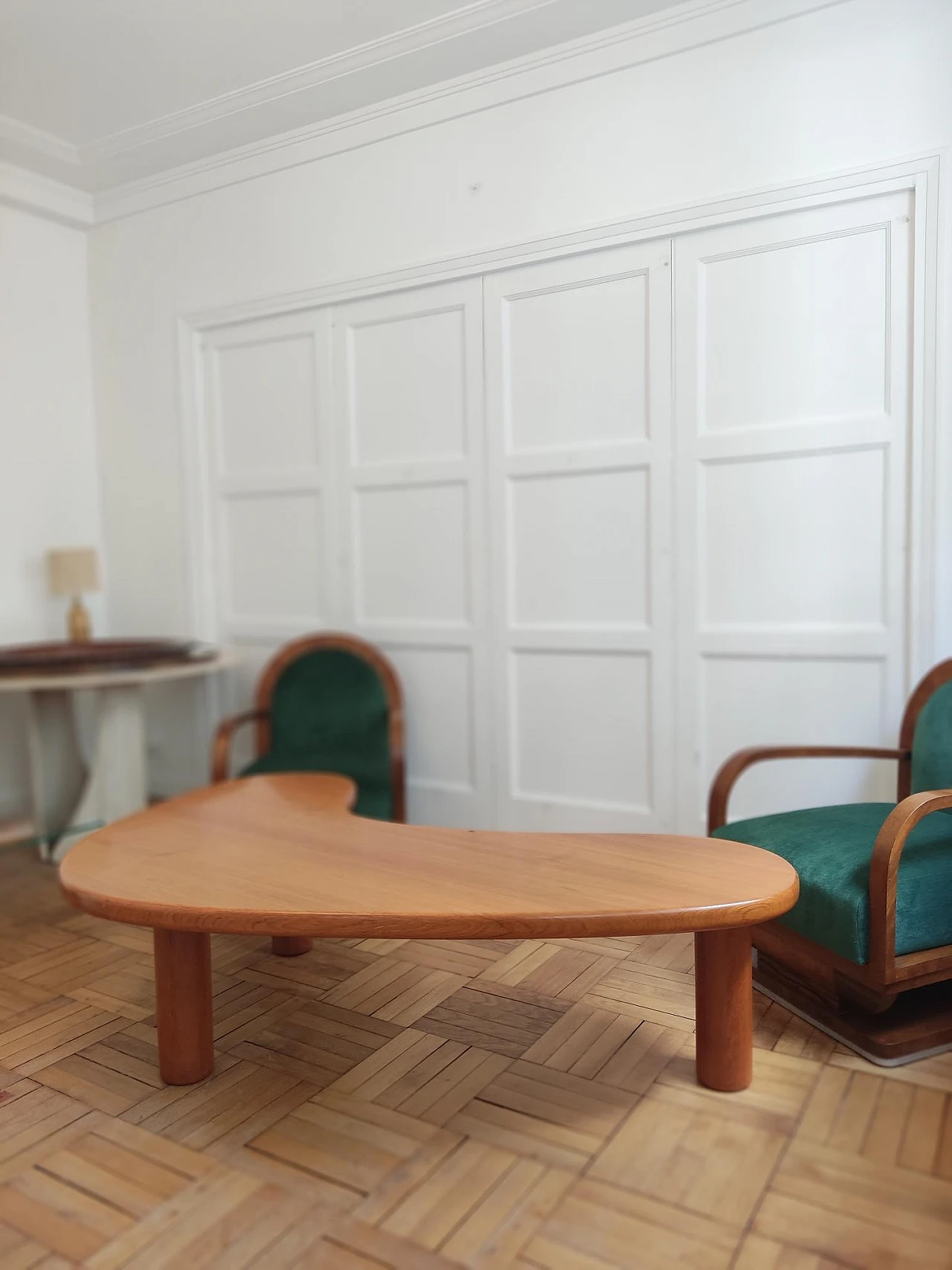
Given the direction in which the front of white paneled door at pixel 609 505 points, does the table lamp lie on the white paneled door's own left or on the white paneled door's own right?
on the white paneled door's own right

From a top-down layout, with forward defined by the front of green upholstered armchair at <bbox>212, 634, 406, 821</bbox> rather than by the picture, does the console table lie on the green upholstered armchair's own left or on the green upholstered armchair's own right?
on the green upholstered armchair's own right

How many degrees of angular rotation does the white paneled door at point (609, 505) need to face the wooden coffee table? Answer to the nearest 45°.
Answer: approximately 45° to its left

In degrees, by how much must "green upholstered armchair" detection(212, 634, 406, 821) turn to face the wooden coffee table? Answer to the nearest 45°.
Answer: approximately 45° to its left

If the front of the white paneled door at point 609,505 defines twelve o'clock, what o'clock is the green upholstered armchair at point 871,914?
The green upholstered armchair is roughly at 10 o'clock from the white paneled door.

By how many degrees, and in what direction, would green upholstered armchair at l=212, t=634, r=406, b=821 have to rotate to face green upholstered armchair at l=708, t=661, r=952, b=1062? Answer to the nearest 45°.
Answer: approximately 90° to its left

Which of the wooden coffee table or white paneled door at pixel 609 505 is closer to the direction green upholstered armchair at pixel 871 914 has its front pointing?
the wooden coffee table
